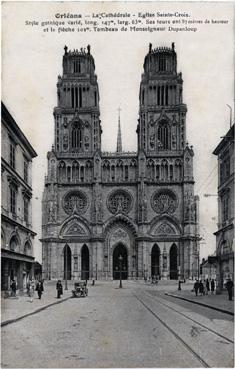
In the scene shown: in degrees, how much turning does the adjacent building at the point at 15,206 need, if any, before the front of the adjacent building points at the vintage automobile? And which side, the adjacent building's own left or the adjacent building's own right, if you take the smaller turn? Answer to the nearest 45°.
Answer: approximately 45° to the adjacent building's own left

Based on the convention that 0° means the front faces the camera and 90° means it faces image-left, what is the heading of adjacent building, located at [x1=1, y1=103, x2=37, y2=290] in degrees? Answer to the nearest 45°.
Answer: approximately 270°
